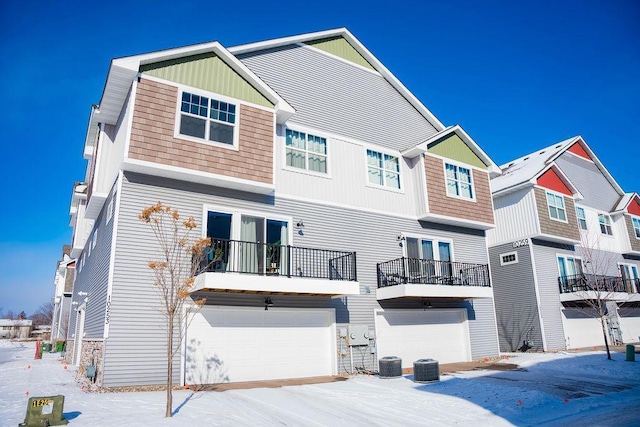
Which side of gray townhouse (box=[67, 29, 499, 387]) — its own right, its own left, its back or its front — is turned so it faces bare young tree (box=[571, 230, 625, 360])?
left

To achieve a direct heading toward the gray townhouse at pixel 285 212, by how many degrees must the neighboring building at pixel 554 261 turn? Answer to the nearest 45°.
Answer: approximately 90° to its right

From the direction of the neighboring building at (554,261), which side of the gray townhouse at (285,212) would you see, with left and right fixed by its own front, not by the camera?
left

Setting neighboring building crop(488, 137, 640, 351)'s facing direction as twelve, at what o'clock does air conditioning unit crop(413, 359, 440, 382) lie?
The air conditioning unit is roughly at 2 o'clock from the neighboring building.

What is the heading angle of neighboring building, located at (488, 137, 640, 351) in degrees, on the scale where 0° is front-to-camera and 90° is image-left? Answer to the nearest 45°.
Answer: approximately 315°

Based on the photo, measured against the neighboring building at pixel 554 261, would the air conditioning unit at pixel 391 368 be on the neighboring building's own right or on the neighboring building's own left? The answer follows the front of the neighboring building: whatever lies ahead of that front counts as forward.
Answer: on the neighboring building's own right
